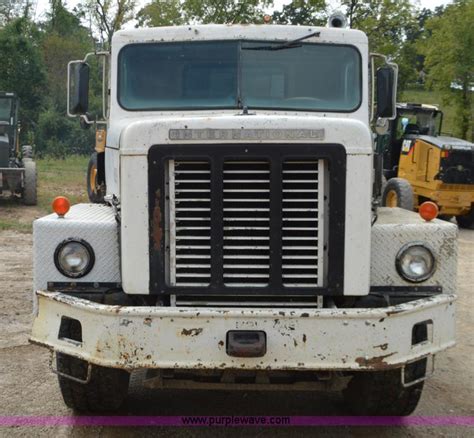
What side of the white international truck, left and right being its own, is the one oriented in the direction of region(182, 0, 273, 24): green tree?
back

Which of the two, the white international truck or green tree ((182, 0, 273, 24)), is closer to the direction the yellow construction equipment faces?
the green tree

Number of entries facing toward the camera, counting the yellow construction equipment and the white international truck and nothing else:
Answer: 1

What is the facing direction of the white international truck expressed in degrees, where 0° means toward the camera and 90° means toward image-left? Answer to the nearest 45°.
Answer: approximately 0°
